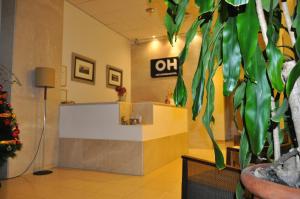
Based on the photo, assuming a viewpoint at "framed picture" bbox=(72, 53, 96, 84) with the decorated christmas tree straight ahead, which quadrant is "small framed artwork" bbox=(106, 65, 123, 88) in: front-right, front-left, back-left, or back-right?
back-left

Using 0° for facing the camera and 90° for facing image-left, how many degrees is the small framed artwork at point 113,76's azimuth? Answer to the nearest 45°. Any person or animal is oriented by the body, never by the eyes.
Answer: approximately 315°

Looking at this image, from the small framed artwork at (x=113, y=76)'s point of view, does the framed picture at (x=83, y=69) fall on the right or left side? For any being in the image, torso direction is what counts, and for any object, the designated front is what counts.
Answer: on its right

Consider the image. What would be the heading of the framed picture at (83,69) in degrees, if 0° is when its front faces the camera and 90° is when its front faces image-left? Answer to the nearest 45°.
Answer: approximately 315°

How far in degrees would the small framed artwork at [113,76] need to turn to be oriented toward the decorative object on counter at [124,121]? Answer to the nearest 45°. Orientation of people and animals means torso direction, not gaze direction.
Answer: approximately 45° to its right

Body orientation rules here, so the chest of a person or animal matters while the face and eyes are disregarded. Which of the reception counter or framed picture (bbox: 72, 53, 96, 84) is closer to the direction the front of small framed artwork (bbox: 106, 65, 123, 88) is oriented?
the reception counter

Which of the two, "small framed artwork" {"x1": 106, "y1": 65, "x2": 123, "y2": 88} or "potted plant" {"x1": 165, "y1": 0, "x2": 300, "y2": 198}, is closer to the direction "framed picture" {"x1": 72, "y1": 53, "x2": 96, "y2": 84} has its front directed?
the potted plant
